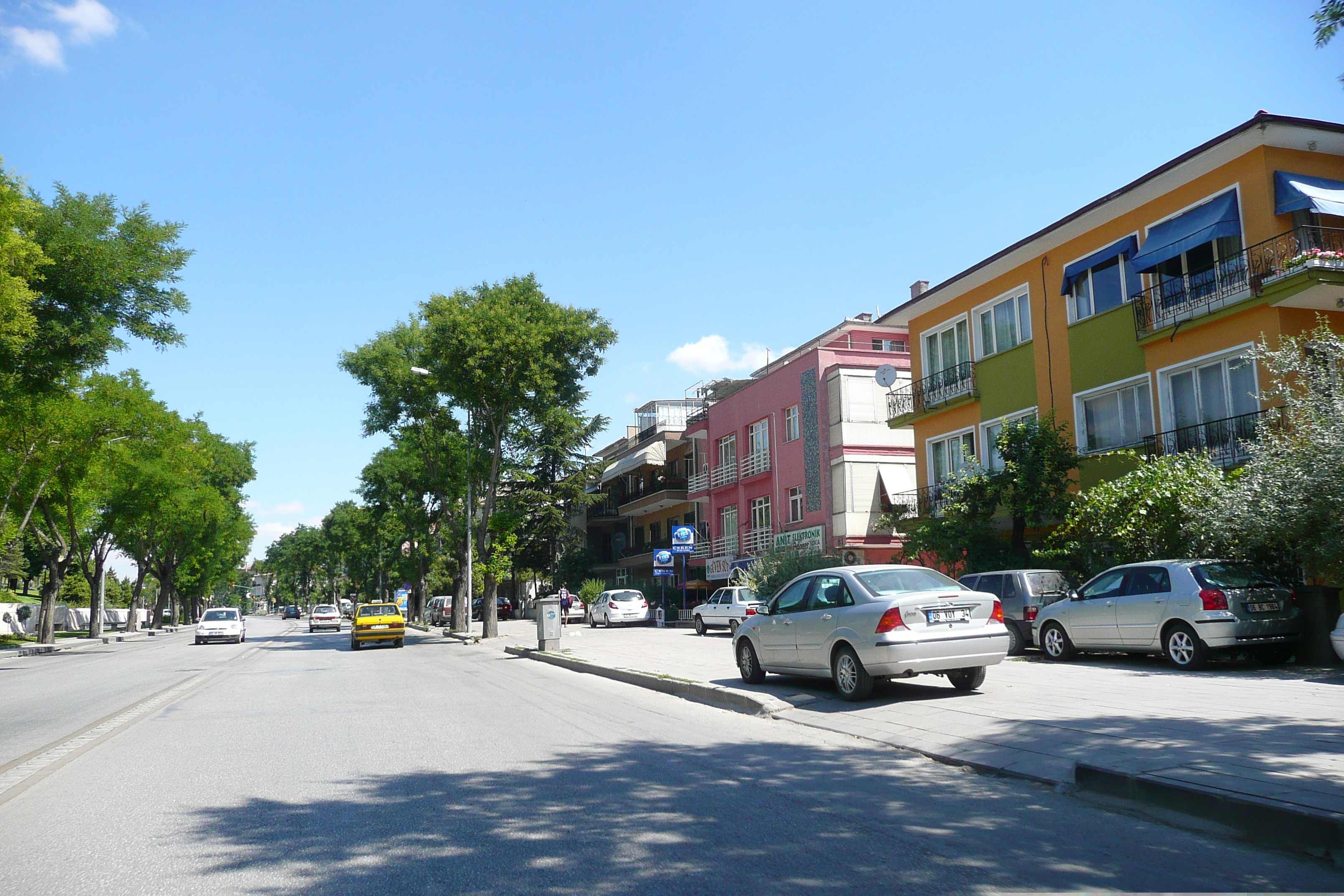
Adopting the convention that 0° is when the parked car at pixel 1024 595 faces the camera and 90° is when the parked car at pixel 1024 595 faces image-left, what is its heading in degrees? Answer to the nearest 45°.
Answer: approximately 135°

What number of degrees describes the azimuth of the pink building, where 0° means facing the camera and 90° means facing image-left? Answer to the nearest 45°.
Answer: approximately 45°

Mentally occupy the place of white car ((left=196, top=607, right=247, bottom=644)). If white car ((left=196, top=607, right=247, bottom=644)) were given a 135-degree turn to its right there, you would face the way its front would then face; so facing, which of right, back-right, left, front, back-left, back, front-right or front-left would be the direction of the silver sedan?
back-left

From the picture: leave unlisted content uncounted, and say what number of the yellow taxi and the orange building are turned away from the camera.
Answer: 1

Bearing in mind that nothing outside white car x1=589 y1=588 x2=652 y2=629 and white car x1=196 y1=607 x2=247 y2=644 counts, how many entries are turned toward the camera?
1

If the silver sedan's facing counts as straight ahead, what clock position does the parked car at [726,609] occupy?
The parked car is roughly at 1 o'clock from the silver sedan.

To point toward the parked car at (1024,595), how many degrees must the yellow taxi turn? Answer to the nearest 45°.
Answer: approximately 135° to its right

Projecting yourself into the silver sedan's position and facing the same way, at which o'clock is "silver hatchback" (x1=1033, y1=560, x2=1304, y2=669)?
The silver hatchback is roughly at 3 o'clock from the silver sedan.

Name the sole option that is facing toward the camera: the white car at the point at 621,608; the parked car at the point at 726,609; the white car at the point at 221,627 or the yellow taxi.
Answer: the white car at the point at 221,627

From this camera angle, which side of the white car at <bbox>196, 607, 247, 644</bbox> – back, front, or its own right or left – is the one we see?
front

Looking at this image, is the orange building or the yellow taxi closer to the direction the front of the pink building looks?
the yellow taxi

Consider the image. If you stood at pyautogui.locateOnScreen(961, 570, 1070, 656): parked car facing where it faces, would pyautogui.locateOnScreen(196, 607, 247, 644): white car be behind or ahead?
ahead

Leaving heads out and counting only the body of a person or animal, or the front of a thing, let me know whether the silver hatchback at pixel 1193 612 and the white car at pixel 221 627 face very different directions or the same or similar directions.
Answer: very different directions
